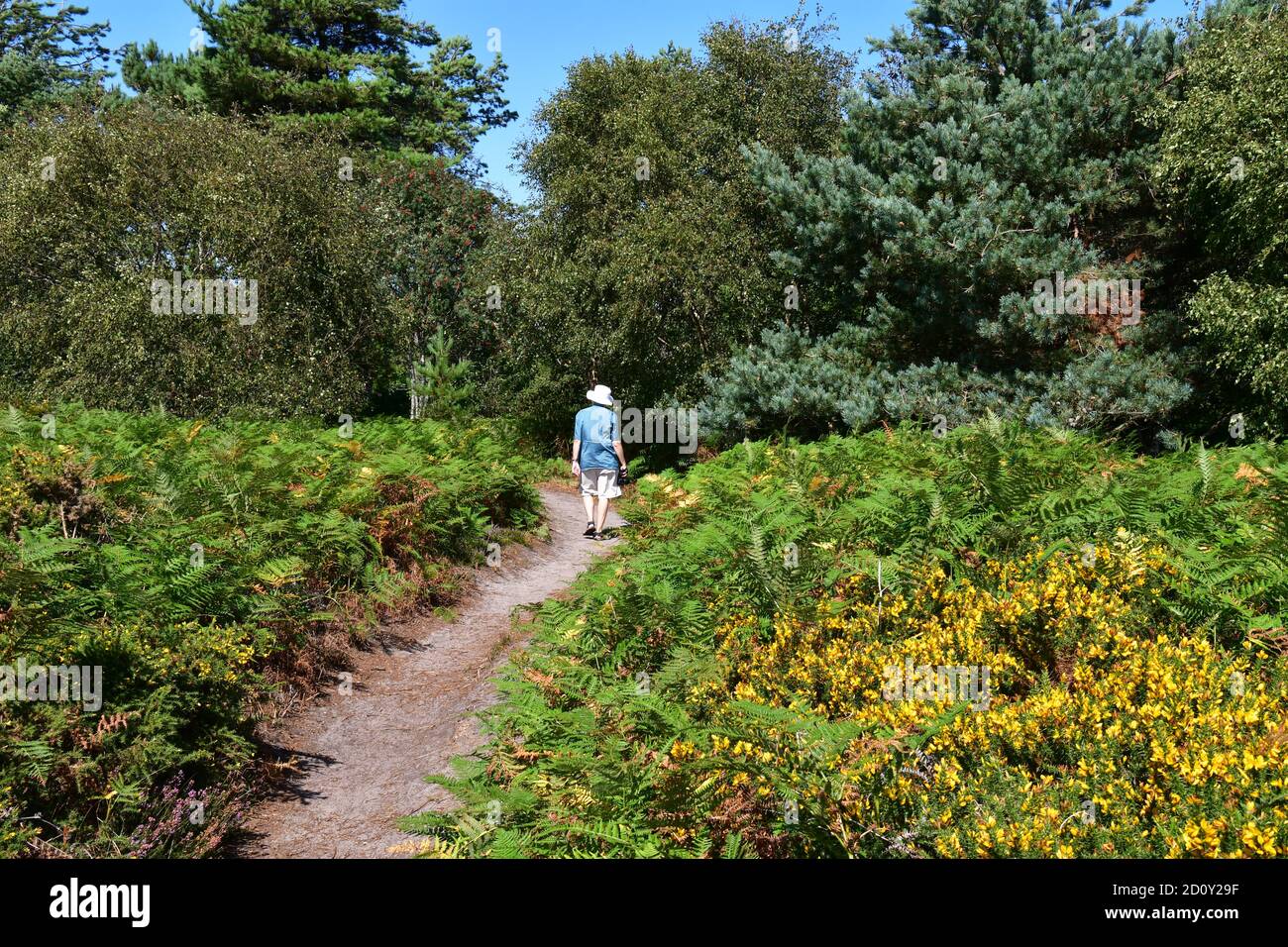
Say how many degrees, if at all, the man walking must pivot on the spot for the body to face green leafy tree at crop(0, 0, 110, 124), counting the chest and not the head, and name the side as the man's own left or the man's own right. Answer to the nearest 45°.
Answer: approximately 45° to the man's own left

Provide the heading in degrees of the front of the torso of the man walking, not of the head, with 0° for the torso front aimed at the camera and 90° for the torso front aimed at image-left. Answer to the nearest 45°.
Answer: approximately 180°

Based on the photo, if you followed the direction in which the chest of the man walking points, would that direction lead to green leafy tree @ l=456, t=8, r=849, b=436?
yes

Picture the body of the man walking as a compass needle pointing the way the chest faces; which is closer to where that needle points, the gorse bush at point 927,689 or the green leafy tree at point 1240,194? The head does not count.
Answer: the green leafy tree

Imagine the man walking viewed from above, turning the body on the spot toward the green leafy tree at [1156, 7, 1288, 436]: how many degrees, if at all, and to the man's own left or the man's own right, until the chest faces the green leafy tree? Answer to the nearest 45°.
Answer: approximately 90° to the man's own right
